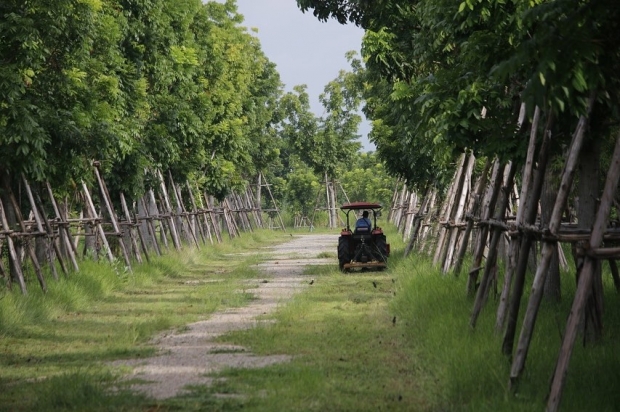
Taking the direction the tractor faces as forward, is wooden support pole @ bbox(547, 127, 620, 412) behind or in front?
behind

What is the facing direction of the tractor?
away from the camera

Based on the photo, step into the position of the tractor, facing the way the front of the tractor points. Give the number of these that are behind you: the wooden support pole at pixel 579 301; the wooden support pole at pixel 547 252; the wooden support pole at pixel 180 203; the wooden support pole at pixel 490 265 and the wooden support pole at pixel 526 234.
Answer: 4

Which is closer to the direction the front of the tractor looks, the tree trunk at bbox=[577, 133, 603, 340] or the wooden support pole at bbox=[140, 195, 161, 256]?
the wooden support pole

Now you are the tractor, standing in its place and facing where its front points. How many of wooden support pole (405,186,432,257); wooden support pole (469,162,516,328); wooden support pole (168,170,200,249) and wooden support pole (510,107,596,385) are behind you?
2

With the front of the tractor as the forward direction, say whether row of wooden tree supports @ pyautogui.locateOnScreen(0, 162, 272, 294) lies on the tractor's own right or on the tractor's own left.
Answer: on the tractor's own left

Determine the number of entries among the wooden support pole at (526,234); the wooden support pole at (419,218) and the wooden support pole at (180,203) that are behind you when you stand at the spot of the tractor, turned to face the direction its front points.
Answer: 1

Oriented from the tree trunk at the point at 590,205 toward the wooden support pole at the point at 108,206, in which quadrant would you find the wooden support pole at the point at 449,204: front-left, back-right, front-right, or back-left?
front-right

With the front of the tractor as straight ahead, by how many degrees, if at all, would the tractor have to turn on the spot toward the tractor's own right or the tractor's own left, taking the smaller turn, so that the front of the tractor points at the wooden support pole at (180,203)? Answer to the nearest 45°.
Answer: approximately 45° to the tractor's own left

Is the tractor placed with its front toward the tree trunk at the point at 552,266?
no

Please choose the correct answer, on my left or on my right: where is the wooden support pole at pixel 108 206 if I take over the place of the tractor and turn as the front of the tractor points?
on my left

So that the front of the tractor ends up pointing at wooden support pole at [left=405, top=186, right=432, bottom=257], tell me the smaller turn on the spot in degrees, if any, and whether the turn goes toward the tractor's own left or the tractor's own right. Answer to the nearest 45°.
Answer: approximately 45° to the tractor's own right

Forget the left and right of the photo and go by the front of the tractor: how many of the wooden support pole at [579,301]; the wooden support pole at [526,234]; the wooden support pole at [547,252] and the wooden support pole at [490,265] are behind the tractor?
4

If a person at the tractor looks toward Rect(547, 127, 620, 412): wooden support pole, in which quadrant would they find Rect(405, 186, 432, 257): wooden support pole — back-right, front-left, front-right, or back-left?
back-left

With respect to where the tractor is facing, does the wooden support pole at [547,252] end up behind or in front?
behind

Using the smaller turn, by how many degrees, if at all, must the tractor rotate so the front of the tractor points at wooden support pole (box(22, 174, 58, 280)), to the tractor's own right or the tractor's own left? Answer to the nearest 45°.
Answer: approximately 135° to the tractor's own left

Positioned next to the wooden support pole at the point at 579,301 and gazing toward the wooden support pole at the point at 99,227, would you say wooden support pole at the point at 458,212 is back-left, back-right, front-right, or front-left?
front-right
